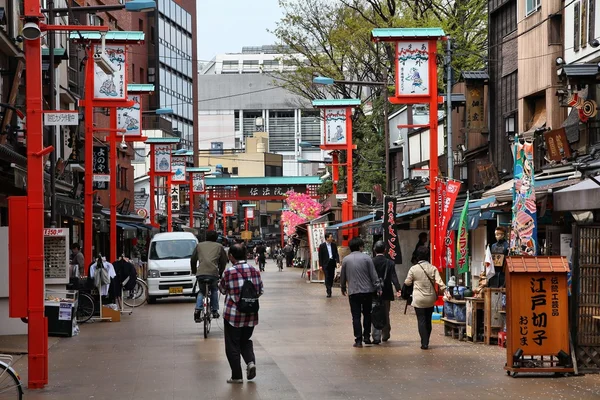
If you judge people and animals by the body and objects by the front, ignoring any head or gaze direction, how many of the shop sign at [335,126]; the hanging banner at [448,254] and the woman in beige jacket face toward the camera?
2

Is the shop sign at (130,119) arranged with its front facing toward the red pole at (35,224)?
yes

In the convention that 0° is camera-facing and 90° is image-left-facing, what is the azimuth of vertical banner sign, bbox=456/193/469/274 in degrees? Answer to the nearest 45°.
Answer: approximately 0°

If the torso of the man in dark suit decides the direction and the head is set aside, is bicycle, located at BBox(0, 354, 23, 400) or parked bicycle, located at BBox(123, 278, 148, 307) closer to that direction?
the bicycle

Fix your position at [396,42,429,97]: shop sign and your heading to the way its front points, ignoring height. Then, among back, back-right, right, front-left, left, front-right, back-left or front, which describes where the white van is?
back-right

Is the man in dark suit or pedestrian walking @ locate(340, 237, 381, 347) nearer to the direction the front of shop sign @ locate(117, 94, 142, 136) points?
the pedestrian walking

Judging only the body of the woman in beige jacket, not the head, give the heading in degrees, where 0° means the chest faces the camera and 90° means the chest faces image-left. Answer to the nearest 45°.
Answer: approximately 180°
